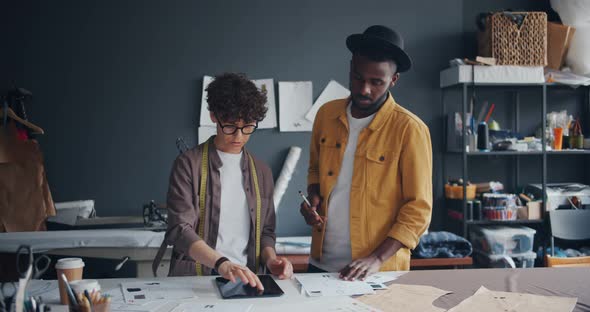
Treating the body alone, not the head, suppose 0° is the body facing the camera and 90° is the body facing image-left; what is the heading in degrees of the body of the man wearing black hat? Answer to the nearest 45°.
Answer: approximately 45°

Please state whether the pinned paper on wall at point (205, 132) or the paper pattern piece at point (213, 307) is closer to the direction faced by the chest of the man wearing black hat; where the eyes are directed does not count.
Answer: the paper pattern piece

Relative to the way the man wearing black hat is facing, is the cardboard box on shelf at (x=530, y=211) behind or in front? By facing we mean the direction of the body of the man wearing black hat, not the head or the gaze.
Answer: behind

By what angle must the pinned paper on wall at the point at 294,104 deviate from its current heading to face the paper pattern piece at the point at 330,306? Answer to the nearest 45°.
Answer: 0° — it already faces it

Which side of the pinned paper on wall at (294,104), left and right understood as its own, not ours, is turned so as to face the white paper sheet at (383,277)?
front

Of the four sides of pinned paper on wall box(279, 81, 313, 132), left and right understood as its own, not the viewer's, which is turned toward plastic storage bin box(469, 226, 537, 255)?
left

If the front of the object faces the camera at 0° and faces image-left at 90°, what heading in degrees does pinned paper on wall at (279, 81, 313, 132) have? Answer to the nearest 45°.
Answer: approximately 0°

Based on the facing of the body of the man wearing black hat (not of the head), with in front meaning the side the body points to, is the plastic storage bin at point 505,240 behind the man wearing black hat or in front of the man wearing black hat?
behind

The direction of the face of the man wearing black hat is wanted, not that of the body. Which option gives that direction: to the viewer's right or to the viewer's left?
to the viewer's left

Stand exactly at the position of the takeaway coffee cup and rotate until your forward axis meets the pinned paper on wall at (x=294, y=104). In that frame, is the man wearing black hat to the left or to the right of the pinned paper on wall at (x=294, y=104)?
right

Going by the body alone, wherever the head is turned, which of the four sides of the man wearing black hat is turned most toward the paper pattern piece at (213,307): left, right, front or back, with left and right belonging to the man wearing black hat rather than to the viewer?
front

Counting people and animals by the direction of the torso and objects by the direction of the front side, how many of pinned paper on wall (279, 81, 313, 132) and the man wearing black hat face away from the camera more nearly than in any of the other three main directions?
0

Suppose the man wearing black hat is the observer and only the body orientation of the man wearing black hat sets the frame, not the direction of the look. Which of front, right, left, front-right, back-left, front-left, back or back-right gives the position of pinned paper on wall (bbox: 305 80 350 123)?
back-right

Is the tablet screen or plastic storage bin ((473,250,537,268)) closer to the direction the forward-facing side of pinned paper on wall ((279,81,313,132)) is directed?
the tablet screen

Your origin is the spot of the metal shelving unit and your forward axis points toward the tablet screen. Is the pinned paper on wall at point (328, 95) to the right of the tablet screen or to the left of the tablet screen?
right

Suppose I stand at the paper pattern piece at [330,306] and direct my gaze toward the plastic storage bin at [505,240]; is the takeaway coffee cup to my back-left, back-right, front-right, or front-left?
back-left
